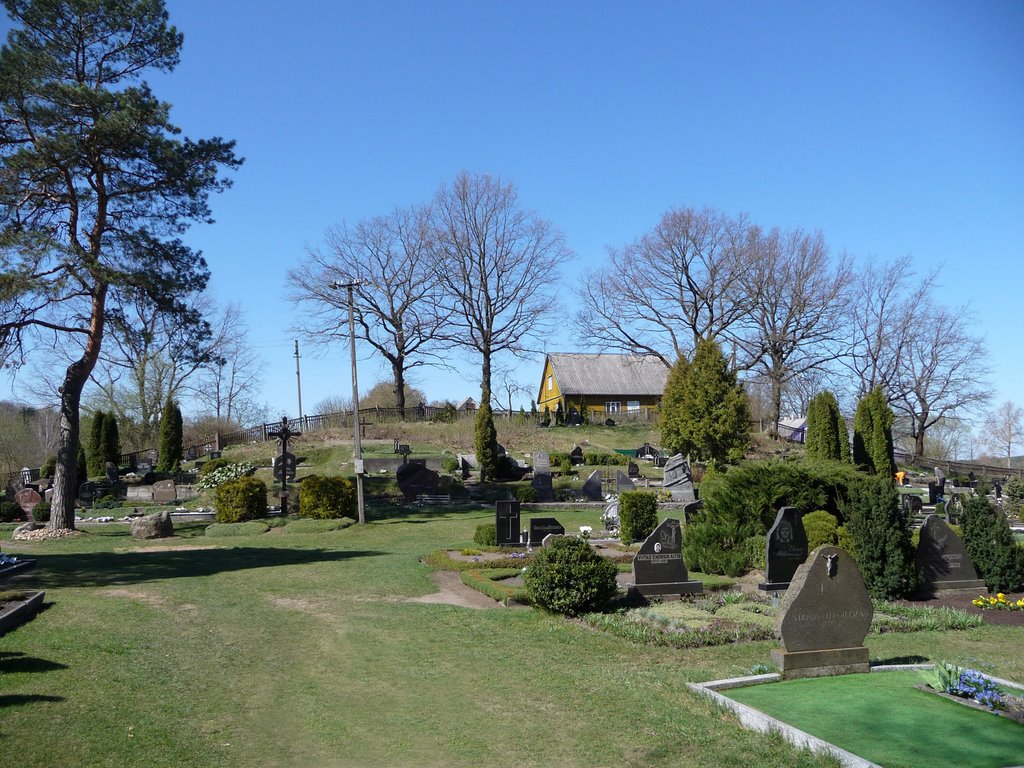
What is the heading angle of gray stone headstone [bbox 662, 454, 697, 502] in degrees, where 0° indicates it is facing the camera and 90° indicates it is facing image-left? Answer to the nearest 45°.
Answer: approximately 0°

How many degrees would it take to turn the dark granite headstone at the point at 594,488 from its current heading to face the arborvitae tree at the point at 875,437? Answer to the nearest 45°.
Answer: approximately 135° to its left

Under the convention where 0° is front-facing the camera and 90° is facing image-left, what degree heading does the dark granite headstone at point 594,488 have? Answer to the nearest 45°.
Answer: approximately 0°

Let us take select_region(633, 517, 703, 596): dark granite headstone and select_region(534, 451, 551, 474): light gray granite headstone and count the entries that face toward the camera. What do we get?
2

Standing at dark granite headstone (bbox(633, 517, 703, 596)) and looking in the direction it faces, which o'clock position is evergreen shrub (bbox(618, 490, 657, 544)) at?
The evergreen shrub is roughly at 6 o'clock from the dark granite headstone.

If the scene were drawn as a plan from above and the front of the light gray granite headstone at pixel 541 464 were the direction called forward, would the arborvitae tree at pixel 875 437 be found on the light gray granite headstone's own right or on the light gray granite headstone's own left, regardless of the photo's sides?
on the light gray granite headstone's own left

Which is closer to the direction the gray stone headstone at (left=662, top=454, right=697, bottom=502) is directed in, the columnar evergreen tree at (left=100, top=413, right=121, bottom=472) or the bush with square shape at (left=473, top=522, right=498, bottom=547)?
the bush with square shape

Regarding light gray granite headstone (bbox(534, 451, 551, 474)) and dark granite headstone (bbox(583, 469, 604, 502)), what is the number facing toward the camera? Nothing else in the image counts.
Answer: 2

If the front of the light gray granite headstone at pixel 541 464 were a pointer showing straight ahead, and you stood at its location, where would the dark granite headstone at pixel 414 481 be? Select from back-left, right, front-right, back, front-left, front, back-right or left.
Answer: front-right

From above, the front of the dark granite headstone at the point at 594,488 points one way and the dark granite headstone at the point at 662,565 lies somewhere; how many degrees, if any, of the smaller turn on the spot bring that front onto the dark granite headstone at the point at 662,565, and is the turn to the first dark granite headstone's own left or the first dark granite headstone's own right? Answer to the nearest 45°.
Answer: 0° — it already faces it

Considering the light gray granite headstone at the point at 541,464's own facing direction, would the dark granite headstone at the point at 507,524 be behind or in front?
in front

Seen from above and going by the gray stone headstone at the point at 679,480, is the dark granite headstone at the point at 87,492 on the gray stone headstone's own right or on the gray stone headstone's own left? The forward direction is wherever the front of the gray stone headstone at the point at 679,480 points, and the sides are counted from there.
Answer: on the gray stone headstone's own right

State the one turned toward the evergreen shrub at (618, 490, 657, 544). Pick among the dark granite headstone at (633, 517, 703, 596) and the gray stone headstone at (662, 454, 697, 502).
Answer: the gray stone headstone at (662, 454, 697, 502)

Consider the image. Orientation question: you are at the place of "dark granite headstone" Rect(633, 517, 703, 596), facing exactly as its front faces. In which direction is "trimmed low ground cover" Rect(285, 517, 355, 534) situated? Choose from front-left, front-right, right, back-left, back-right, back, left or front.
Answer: back-right
